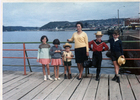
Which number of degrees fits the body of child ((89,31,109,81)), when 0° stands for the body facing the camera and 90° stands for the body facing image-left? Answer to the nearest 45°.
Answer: approximately 0°

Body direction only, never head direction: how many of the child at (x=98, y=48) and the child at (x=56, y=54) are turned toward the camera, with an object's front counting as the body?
2

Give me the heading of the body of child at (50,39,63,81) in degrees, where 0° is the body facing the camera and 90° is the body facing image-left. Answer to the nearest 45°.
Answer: approximately 0°
